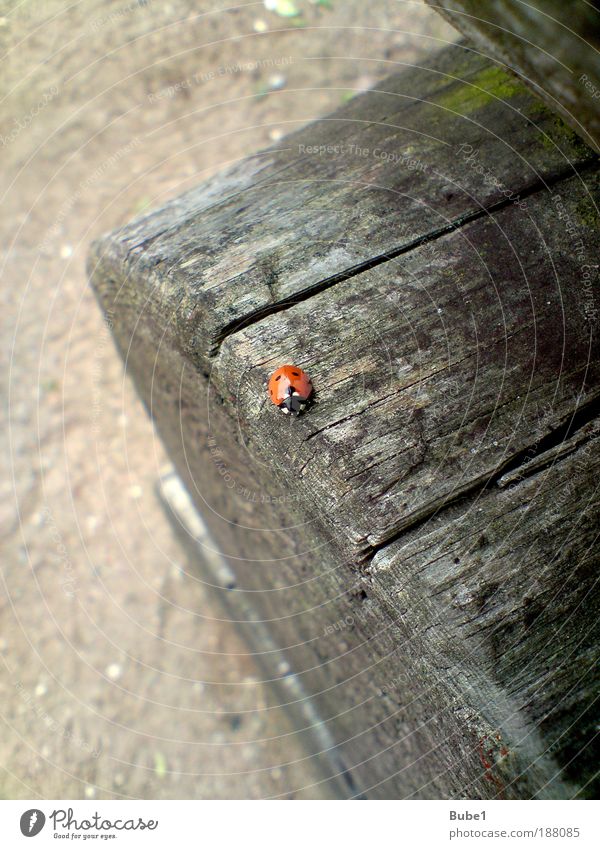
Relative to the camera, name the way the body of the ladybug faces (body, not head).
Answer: toward the camera
